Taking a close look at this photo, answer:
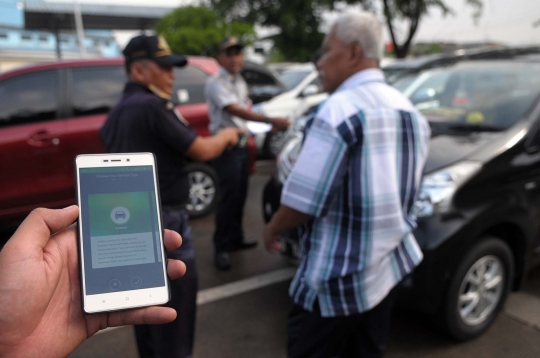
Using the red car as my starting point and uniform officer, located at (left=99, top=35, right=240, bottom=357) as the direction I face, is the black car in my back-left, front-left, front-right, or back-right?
front-left

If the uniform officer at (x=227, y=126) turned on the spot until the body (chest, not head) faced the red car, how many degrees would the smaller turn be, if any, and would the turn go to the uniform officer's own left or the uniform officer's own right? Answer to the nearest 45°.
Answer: approximately 135° to the uniform officer's own right

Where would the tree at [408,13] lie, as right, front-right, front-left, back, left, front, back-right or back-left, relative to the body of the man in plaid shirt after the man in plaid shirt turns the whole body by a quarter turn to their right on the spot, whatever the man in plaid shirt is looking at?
front-left

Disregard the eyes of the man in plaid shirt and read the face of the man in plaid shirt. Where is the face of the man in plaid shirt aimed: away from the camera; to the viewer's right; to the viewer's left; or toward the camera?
to the viewer's left

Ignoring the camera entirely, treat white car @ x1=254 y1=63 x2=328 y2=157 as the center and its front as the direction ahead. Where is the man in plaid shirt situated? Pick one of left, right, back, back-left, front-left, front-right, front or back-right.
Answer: front-left

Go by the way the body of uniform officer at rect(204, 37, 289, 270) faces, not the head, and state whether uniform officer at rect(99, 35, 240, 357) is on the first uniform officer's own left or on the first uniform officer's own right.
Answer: on the first uniform officer's own right

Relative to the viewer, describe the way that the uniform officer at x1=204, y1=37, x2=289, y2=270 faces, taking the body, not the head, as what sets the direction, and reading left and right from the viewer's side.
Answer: facing the viewer and to the right of the viewer

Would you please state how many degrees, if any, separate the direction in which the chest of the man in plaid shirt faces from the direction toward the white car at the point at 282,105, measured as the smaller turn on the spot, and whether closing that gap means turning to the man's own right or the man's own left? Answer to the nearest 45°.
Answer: approximately 45° to the man's own right

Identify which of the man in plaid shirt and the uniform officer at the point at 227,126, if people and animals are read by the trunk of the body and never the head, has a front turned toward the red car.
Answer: the man in plaid shirt

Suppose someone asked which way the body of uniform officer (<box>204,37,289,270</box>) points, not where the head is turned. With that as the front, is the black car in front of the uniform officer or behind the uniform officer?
in front

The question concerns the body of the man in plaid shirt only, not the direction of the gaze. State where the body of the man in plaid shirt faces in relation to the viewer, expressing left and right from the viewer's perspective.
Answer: facing away from the viewer and to the left of the viewer

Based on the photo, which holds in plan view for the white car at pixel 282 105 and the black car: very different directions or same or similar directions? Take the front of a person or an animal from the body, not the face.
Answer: same or similar directions

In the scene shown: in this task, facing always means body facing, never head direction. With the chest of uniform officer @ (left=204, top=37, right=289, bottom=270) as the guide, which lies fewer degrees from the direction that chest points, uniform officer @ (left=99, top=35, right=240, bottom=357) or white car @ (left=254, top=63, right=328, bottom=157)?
the uniform officer
